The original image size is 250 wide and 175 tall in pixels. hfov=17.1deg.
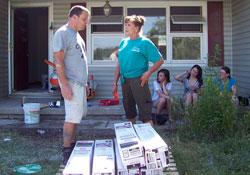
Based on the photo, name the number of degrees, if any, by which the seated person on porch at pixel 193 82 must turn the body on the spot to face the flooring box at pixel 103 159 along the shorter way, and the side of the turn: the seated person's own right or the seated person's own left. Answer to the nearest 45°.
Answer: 0° — they already face it

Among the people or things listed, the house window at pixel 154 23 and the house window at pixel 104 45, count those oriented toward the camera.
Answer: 2

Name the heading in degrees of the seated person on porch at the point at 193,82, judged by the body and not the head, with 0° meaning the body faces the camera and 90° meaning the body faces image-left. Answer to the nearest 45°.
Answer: approximately 0°

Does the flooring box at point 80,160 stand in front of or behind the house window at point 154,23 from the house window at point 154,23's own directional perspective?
in front

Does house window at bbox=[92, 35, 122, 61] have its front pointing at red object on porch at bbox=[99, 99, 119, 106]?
yes
